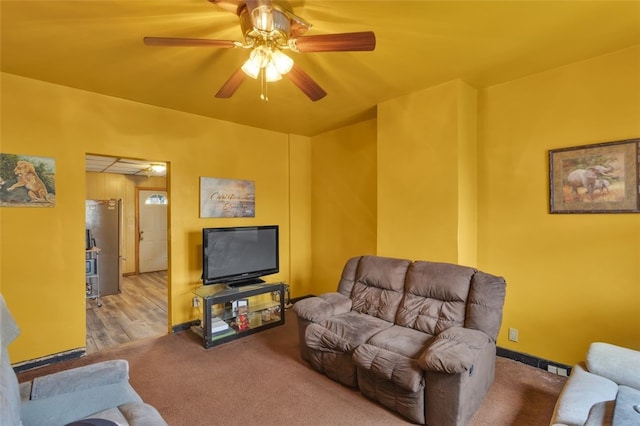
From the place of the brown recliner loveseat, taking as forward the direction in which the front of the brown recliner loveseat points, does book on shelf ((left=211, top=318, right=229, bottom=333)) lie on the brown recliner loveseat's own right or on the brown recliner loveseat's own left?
on the brown recliner loveseat's own right

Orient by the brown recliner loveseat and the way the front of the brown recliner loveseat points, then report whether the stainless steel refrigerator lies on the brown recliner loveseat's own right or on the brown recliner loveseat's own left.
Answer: on the brown recliner loveseat's own right

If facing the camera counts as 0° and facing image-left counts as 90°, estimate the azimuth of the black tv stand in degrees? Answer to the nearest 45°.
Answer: approximately 315°

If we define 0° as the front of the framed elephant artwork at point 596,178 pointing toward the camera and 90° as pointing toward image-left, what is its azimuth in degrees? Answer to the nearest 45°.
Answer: approximately 45°

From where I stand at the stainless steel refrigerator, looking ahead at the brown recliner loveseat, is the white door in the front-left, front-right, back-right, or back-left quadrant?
back-left
